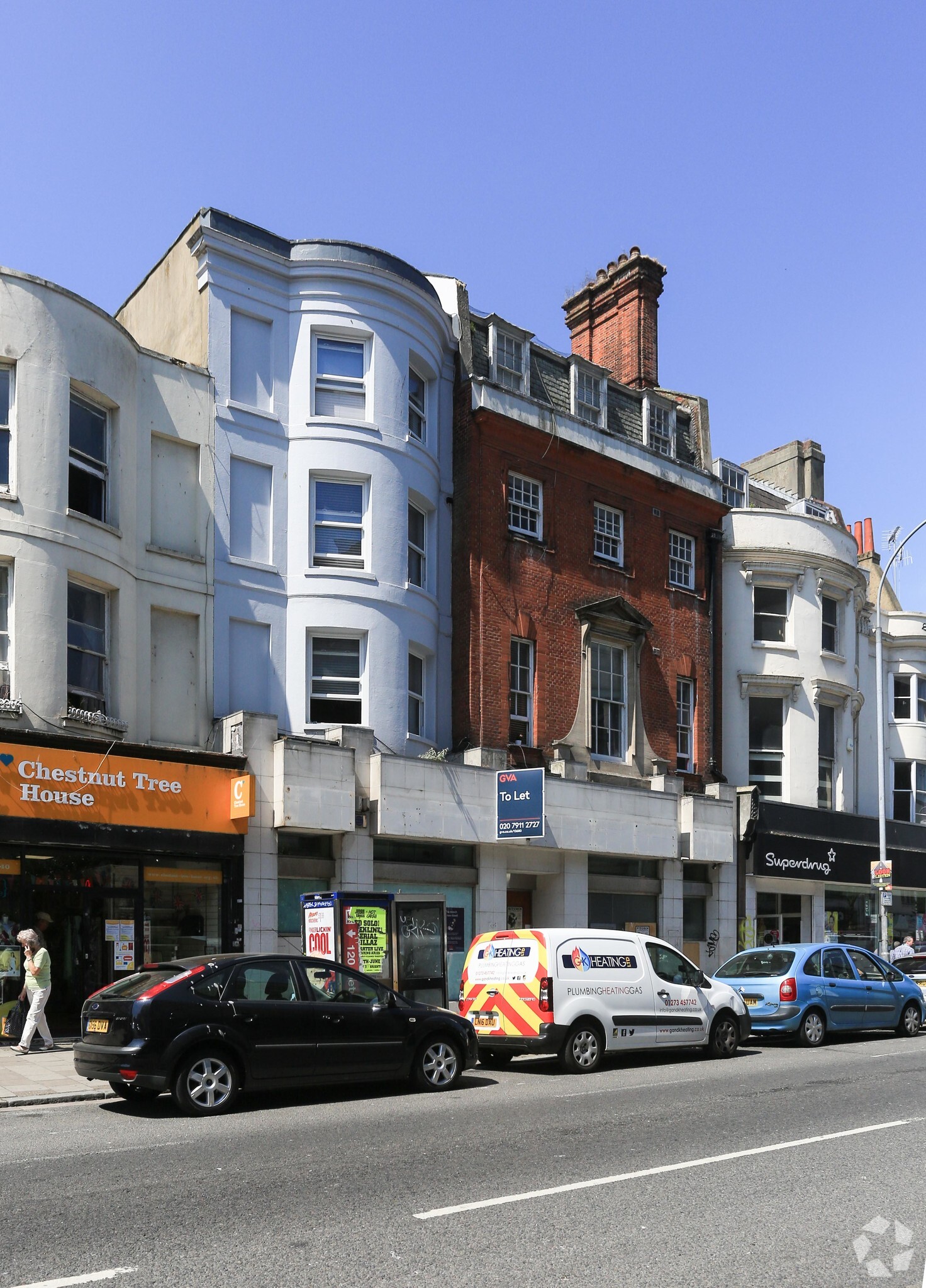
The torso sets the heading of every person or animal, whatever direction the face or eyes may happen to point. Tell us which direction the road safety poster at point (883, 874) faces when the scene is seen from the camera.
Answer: facing the viewer

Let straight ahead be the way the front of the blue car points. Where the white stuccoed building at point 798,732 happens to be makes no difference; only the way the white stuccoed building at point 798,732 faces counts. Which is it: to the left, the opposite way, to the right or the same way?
to the right

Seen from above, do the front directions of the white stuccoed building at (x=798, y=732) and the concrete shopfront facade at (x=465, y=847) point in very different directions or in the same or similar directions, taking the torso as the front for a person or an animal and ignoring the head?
same or similar directions

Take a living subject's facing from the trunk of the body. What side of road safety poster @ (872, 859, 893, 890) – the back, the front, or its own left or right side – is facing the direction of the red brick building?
right

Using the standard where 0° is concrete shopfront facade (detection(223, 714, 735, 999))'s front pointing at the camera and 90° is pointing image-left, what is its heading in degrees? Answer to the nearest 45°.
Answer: approximately 315°

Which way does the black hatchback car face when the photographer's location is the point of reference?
facing away from the viewer and to the right of the viewer

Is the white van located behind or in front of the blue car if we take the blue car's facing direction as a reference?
behind

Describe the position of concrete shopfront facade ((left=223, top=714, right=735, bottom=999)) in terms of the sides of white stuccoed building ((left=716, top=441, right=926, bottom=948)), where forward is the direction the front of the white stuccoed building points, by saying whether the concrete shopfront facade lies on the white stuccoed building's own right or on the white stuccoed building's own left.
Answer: on the white stuccoed building's own right

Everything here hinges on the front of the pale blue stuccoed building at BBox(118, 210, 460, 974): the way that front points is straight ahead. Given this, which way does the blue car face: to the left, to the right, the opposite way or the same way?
to the left

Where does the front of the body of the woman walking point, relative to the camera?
to the viewer's left

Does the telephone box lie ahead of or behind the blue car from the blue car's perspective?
behind

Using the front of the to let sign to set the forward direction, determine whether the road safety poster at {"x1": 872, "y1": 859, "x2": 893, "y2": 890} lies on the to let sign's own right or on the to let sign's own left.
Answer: on the to let sign's own left

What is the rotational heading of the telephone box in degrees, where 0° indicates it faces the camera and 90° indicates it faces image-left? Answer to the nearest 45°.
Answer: approximately 315°

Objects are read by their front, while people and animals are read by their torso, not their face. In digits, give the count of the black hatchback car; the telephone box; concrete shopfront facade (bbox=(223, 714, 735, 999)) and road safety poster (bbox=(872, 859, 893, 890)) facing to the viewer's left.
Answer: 0

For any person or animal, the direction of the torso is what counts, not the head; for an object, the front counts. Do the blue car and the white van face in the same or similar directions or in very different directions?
same or similar directions

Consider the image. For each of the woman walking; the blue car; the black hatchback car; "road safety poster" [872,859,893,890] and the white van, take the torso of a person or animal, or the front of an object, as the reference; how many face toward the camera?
1
